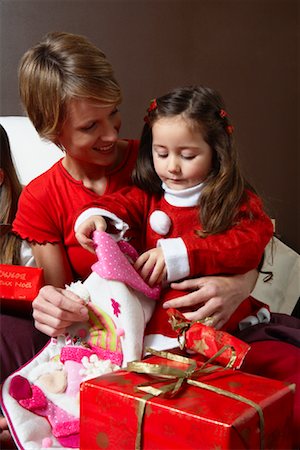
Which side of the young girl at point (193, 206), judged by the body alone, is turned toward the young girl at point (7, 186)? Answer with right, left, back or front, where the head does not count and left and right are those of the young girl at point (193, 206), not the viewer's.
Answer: right

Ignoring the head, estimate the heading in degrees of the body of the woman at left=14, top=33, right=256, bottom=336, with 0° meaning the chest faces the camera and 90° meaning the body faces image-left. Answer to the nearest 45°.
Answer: approximately 315°

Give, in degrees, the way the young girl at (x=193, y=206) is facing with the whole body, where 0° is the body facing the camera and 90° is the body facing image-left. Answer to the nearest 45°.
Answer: approximately 45°
